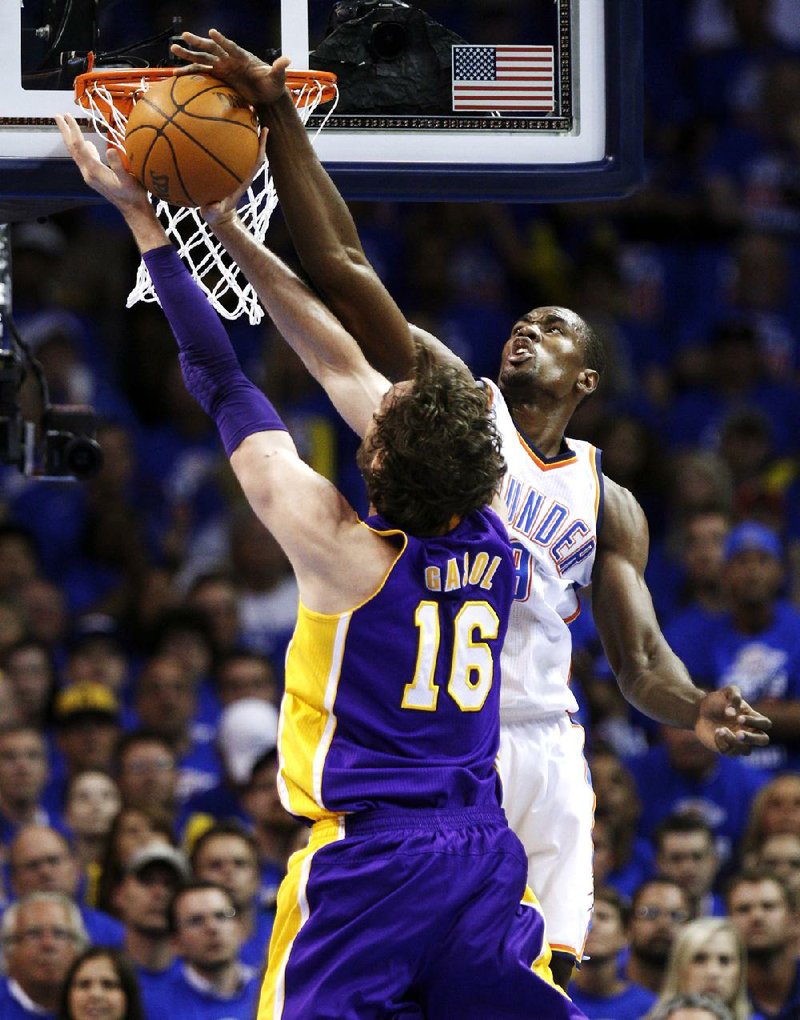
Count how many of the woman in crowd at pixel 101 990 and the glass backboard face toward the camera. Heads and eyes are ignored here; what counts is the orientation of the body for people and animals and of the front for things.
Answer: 2

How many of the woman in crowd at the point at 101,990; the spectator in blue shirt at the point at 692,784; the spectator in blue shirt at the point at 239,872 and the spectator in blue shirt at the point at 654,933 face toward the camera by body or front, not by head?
4

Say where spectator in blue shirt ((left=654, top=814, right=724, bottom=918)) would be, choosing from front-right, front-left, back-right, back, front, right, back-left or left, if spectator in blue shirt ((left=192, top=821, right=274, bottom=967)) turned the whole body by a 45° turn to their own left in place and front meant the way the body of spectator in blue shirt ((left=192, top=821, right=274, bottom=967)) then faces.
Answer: front-left

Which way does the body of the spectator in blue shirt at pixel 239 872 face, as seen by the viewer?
toward the camera

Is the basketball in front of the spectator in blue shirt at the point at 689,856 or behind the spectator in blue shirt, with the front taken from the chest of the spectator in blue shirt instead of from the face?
in front

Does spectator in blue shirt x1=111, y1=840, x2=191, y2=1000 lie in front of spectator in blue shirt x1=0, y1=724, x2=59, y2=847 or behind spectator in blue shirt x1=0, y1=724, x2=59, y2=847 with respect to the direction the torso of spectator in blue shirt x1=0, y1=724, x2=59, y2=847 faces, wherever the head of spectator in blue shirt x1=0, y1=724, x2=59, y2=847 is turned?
in front

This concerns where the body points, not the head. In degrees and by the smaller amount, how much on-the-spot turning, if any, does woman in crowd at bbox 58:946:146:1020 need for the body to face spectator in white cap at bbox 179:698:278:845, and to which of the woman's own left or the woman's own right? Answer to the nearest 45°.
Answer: approximately 180°

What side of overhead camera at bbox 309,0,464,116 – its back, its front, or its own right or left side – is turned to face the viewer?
front

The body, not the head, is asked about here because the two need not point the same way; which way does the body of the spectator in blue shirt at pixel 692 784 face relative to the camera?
toward the camera

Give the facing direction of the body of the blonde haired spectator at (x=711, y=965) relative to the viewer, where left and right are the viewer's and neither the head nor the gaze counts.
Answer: facing the viewer
